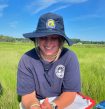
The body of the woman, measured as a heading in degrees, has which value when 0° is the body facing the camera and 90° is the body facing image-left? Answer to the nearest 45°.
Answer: approximately 0°
